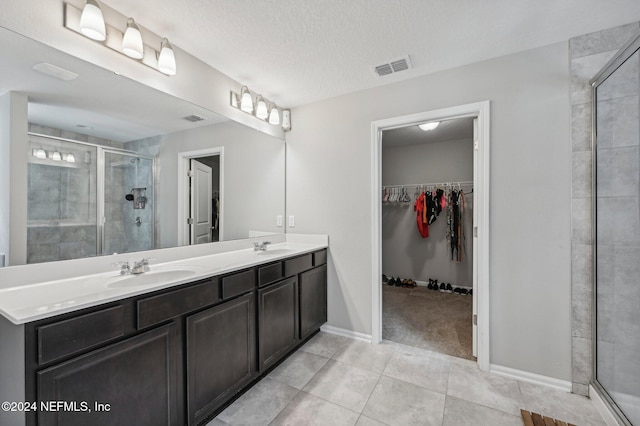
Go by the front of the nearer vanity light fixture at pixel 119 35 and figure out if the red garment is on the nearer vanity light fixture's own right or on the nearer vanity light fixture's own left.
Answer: on the nearer vanity light fixture's own left

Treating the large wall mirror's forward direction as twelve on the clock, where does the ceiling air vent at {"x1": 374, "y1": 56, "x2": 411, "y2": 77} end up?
The ceiling air vent is roughly at 11 o'clock from the large wall mirror.

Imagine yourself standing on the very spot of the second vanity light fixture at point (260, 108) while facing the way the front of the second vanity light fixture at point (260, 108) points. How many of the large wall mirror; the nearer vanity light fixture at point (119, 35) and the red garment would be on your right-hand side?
2

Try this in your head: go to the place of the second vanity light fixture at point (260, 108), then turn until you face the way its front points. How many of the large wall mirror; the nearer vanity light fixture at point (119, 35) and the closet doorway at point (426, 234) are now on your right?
2

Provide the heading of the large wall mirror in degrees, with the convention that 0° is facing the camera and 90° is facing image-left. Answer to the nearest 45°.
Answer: approximately 315°

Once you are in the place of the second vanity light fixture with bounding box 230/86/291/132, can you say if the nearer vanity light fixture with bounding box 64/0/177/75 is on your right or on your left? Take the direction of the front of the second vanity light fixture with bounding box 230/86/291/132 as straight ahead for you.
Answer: on your right

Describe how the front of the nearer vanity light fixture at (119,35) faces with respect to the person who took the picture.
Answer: facing the viewer and to the right of the viewer
